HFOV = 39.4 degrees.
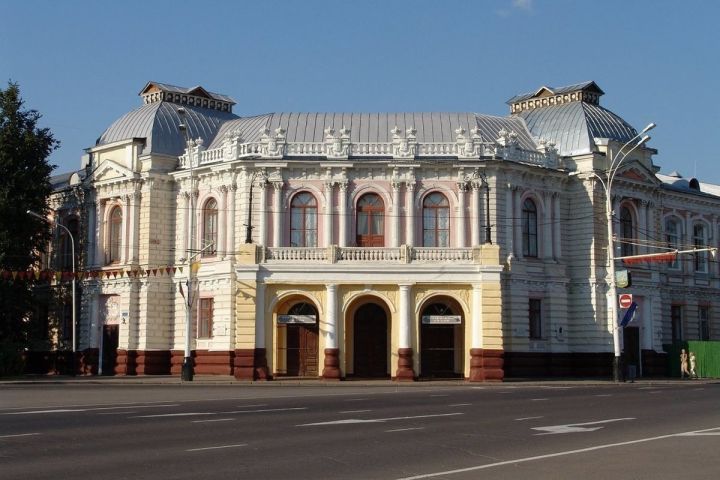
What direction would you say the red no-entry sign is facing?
toward the camera
